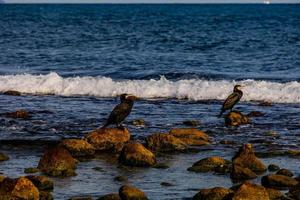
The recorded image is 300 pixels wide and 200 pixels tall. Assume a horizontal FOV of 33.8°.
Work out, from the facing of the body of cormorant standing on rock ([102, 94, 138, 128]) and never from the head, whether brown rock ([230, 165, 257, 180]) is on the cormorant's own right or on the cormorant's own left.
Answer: on the cormorant's own right

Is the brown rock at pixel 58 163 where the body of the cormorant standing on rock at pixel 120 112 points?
no

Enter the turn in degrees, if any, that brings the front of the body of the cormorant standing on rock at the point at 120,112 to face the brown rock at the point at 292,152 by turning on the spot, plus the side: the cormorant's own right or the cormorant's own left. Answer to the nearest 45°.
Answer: approximately 45° to the cormorant's own right

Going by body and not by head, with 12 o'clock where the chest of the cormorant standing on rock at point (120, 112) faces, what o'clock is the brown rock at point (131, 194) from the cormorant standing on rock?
The brown rock is roughly at 3 o'clock from the cormorant standing on rock.

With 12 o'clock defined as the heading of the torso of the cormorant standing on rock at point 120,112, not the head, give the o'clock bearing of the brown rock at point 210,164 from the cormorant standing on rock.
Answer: The brown rock is roughly at 2 o'clock from the cormorant standing on rock.

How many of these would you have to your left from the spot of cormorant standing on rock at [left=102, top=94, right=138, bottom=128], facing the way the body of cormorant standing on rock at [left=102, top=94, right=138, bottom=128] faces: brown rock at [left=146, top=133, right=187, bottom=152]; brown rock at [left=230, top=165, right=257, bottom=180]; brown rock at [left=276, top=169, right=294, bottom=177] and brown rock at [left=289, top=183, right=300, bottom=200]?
0

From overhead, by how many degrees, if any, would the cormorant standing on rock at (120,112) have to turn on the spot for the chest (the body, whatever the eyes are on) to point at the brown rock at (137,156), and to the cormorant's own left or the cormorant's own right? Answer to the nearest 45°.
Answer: approximately 90° to the cormorant's own right

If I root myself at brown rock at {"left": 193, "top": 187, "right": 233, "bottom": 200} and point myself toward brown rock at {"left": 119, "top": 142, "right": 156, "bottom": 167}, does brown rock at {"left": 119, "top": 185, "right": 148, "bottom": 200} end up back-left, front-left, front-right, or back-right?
front-left

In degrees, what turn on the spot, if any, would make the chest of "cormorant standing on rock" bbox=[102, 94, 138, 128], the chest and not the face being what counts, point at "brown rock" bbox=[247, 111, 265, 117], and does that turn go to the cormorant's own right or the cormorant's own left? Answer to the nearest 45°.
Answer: approximately 45° to the cormorant's own left

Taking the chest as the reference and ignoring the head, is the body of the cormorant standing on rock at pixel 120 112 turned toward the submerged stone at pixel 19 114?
no

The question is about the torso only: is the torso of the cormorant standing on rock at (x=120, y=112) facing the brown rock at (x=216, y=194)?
no

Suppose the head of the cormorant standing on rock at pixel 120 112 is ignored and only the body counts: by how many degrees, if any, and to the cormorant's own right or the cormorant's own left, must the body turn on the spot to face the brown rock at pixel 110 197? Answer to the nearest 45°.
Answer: approximately 90° to the cormorant's own right

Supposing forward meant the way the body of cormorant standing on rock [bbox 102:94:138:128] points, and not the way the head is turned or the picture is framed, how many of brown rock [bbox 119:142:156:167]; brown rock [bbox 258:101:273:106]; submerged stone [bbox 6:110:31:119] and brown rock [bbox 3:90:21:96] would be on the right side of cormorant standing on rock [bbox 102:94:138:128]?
1

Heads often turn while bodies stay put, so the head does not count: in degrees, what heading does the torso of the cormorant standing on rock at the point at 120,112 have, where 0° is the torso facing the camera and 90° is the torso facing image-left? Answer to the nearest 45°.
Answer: approximately 270°

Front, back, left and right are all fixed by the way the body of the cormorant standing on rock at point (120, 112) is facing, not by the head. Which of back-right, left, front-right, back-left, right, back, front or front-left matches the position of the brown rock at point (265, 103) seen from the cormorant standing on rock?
front-left
